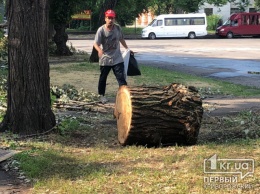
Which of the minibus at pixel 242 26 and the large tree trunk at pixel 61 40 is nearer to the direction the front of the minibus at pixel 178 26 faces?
the large tree trunk

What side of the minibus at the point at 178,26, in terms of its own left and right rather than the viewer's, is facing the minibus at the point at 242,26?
back

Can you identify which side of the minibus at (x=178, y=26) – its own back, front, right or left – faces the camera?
left

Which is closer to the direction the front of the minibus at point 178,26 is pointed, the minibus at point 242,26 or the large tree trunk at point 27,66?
the large tree trunk

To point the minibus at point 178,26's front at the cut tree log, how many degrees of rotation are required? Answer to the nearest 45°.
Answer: approximately 90° to its left

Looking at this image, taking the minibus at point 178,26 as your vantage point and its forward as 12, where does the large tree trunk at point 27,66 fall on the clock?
The large tree trunk is roughly at 9 o'clock from the minibus.
